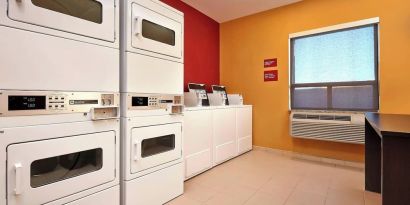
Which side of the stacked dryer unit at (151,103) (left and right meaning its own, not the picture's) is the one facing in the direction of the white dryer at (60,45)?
right

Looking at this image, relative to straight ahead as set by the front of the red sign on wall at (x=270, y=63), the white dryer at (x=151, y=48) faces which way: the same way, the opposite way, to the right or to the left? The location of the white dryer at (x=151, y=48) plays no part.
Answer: to the left

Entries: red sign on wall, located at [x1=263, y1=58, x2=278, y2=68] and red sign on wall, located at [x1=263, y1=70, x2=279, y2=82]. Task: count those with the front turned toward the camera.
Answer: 2

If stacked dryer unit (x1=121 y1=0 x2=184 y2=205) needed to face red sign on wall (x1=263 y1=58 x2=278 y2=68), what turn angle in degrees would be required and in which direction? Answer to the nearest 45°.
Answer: approximately 90° to its left

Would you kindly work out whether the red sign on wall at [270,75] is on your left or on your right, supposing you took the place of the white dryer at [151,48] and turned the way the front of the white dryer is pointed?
on your left

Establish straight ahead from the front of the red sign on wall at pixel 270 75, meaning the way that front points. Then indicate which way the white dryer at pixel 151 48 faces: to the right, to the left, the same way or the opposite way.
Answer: to the left

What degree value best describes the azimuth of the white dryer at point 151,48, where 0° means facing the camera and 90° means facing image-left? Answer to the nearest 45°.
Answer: approximately 315°
